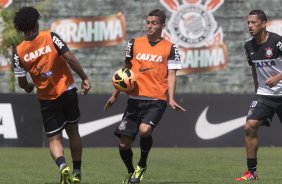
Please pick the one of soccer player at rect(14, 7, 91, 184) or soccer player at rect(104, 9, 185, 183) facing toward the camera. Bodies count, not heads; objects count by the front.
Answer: soccer player at rect(104, 9, 185, 183)

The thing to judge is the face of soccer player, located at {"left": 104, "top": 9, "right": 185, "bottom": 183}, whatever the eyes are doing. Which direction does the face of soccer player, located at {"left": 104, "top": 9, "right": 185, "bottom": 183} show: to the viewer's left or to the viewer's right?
to the viewer's left

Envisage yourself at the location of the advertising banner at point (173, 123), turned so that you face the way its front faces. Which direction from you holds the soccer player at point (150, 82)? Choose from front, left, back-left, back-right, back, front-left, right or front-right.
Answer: front

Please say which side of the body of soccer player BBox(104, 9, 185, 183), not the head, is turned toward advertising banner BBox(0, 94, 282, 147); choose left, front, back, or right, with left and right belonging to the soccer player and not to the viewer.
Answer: back

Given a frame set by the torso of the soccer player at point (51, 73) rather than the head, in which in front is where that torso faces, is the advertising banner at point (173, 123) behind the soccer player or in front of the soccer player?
in front

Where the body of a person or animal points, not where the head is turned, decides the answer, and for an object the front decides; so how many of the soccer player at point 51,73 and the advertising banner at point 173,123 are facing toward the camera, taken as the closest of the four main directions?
1

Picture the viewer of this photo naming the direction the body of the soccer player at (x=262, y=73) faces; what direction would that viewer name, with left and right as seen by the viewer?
facing the viewer and to the left of the viewer

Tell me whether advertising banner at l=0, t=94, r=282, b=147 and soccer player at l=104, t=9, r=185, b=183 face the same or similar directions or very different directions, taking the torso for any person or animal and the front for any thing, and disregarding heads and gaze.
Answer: same or similar directions

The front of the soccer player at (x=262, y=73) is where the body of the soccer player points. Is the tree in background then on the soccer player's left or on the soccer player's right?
on the soccer player's right

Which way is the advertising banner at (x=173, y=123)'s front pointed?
toward the camera

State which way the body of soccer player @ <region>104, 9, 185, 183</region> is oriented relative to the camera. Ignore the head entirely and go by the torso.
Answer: toward the camera
